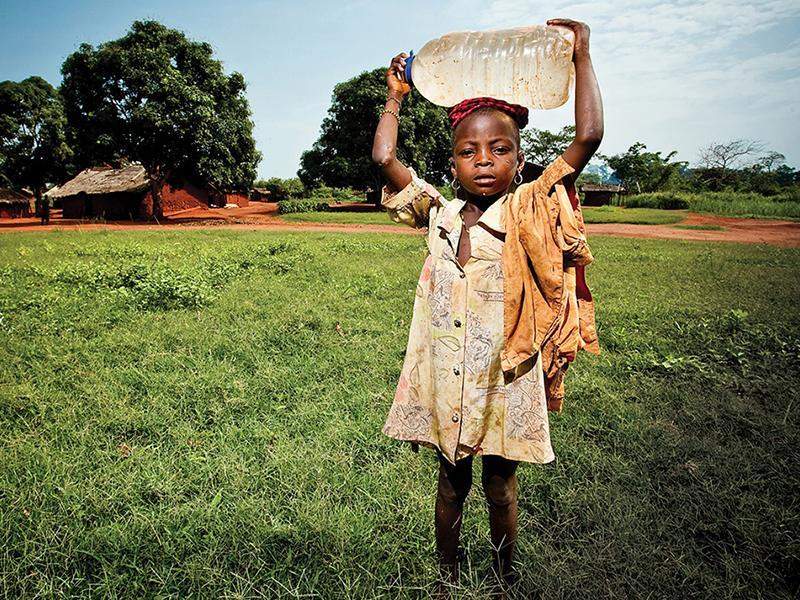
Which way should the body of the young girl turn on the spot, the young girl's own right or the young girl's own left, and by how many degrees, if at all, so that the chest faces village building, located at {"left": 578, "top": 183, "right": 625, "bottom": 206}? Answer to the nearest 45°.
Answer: approximately 180°

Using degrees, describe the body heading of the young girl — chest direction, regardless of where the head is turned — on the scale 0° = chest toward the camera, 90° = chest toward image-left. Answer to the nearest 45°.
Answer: approximately 0°

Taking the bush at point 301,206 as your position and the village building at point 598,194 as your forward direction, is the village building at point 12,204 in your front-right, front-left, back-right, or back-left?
back-left

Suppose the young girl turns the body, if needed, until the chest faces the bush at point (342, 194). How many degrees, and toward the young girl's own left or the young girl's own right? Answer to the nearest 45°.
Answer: approximately 180°

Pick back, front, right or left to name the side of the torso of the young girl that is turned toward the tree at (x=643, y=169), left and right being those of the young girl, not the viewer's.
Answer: back

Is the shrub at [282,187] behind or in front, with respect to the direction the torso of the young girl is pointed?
behind

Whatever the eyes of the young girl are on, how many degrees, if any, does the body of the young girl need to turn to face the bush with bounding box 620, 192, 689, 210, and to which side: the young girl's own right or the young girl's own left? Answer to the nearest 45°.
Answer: approximately 180°

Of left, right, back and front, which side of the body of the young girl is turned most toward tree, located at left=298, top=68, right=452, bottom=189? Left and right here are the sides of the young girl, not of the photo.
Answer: back
